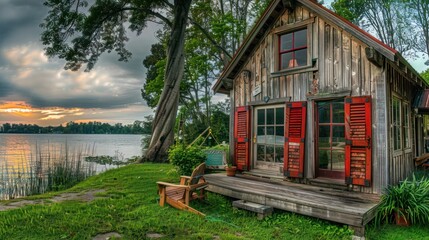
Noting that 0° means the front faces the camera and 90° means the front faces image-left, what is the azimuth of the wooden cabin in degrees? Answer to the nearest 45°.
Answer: approximately 45°

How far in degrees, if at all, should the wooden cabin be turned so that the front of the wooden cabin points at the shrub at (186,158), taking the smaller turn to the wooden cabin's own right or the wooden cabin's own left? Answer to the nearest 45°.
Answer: approximately 45° to the wooden cabin's own right
